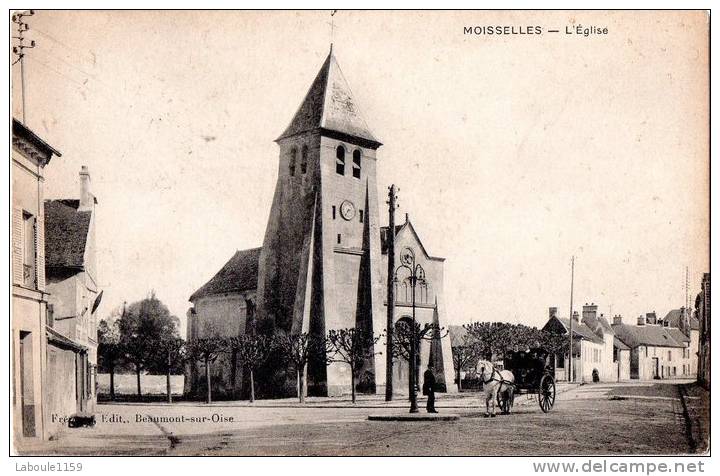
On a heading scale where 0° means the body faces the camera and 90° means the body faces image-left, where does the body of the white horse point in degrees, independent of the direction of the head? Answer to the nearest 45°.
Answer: approximately 45°

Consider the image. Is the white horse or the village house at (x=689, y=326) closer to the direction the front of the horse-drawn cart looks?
the white horse

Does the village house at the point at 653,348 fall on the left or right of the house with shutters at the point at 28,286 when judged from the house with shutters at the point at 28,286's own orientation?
on its left

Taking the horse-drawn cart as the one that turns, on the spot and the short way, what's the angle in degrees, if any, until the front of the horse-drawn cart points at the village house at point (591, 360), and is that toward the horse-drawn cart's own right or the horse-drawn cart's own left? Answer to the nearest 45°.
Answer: approximately 135° to the horse-drawn cart's own right

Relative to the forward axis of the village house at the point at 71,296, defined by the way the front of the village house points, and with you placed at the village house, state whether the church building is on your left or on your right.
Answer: on your left

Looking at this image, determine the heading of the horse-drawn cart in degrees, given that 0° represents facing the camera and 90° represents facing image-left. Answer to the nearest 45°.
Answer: approximately 45°

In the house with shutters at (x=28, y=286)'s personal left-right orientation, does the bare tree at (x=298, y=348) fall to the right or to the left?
on its left

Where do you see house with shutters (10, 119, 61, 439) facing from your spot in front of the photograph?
facing the viewer and to the right of the viewer

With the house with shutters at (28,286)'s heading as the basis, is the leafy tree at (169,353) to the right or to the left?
on its left
